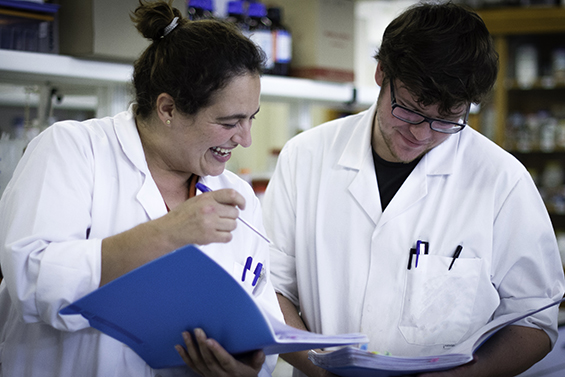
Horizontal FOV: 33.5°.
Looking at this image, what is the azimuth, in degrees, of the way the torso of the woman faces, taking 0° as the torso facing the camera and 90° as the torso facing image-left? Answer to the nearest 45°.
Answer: approximately 315°

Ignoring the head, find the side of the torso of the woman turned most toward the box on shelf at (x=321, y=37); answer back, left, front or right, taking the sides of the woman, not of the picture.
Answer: left

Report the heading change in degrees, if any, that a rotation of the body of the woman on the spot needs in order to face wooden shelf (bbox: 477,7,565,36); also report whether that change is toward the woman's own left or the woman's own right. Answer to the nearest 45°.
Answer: approximately 90° to the woman's own left

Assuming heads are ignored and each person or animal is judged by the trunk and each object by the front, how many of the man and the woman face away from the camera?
0

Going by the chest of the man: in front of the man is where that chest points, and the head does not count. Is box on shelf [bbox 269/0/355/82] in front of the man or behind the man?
behind

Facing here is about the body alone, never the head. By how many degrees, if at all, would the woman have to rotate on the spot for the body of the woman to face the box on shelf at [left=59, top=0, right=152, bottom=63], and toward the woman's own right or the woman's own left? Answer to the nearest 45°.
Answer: approximately 135° to the woman's own left

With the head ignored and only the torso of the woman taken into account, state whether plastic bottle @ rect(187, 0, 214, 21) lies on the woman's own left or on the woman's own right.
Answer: on the woman's own left

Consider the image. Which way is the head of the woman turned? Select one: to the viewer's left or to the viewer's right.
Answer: to the viewer's right

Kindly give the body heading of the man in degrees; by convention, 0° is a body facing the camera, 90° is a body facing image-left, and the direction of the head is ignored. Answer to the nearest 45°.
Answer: approximately 0°
